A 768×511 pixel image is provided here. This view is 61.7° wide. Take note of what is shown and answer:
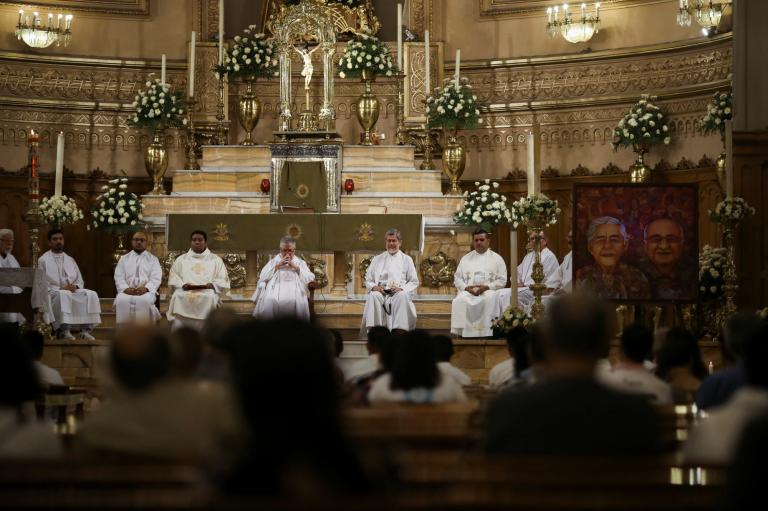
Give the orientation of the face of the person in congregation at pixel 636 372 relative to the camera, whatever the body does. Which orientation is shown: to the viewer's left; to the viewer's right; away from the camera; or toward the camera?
away from the camera

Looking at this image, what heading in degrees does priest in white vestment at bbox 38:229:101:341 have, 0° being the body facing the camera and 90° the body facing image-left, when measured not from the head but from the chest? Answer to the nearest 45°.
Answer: approximately 315°

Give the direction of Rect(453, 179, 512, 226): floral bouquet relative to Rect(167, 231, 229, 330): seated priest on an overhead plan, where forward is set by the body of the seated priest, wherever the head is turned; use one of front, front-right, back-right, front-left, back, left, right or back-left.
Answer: left

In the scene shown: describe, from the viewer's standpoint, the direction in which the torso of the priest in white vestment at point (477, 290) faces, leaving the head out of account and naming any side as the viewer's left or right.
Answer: facing the viewer

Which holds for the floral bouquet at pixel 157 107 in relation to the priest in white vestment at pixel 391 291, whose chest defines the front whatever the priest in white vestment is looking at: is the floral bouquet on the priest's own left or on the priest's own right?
on the priest's own right

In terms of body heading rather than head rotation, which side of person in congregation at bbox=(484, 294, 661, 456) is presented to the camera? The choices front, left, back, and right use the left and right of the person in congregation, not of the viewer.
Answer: back

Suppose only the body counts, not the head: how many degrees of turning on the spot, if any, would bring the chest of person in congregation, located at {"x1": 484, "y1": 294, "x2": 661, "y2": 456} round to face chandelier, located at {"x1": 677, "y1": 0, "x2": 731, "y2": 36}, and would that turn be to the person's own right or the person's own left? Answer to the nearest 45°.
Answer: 0° — they already face it

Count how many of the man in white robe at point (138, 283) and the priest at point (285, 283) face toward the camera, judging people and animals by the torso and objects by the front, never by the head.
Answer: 2

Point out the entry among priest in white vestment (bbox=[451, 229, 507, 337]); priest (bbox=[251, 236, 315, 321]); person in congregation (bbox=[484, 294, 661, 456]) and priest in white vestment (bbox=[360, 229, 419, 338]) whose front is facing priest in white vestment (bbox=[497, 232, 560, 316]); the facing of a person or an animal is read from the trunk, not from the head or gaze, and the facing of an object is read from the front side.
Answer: the person in congregation

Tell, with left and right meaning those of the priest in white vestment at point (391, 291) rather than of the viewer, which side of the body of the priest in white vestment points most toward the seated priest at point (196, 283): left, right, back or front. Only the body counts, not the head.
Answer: right

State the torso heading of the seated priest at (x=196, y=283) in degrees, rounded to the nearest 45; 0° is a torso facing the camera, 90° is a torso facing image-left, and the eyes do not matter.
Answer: approximately 0°
